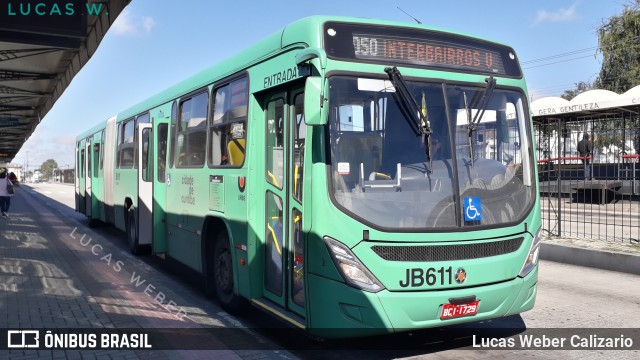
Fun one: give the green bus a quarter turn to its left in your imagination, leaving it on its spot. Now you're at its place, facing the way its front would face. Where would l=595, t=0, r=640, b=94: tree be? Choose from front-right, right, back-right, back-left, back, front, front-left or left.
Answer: front

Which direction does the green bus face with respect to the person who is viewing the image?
facing the viewer and to the right of the viewer

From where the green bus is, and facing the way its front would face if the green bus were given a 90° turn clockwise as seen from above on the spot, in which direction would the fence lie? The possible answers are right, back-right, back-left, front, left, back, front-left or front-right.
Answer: back

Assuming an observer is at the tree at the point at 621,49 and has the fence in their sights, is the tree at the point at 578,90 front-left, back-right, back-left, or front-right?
back-right

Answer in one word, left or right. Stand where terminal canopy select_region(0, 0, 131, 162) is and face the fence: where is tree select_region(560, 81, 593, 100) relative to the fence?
left

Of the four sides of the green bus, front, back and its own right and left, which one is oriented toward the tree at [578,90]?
left
